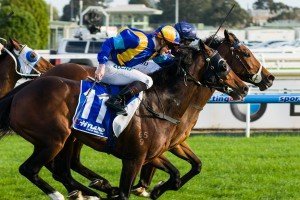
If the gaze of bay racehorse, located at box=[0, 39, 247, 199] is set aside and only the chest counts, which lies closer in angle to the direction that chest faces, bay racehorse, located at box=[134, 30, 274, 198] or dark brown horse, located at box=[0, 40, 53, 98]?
the bay racehorse

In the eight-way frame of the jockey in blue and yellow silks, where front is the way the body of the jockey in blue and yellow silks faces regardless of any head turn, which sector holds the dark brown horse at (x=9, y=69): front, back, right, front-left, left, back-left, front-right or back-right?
back-left

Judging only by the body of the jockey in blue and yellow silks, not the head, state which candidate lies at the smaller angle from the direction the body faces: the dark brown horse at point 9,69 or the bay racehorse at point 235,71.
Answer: the bay racehorse

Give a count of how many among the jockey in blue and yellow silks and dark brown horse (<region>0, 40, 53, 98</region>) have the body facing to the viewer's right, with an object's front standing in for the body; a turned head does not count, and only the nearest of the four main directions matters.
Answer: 2

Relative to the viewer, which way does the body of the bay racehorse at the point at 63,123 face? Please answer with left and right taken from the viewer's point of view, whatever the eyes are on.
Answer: facing to the right of the viewer

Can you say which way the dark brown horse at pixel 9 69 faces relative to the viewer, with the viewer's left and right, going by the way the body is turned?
facing to the right of the viewer

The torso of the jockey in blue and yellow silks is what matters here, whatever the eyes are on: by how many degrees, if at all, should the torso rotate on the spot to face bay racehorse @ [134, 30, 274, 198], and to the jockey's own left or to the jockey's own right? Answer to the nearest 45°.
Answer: approximately 45° to the jockey's own left

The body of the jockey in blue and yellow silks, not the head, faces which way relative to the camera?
to the viewer's right
